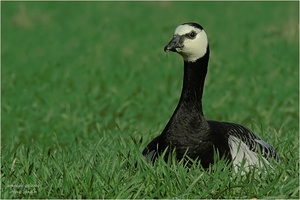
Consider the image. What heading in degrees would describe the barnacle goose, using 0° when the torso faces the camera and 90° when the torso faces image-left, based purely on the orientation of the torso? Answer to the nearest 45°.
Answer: approximately 45°
